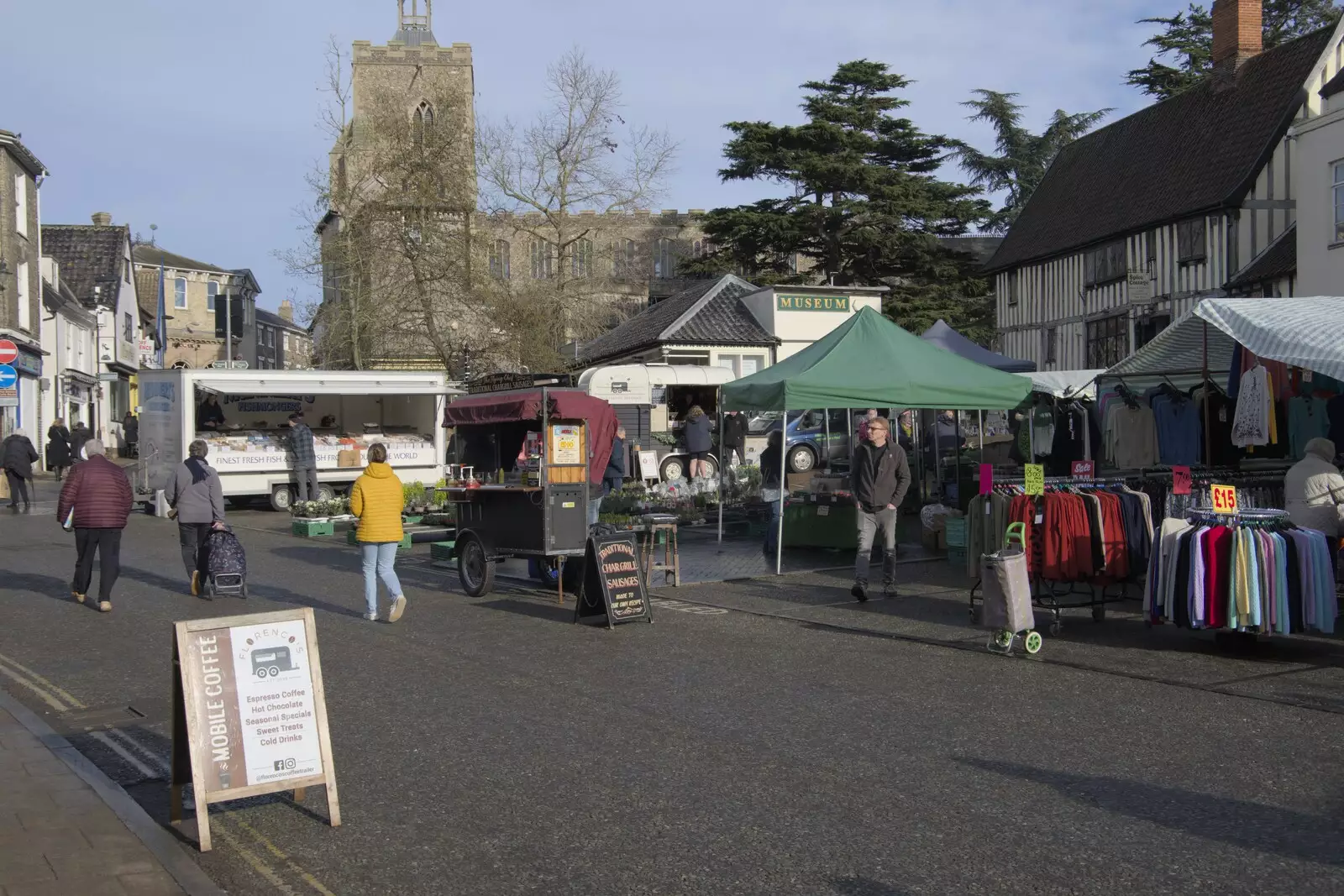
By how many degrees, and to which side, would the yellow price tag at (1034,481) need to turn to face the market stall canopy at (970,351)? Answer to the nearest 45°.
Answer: approximately 180°

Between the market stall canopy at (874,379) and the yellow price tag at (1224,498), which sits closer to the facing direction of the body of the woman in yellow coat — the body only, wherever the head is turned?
the market stall canopy

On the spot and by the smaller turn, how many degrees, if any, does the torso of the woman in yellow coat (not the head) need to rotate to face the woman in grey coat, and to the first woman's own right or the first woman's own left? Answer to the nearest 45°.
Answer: approximately 45° to the first woman's own left

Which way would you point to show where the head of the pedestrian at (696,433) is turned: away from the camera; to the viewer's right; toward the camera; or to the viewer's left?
away from the camera

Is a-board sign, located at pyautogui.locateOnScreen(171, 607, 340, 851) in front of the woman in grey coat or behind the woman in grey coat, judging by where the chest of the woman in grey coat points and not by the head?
behind

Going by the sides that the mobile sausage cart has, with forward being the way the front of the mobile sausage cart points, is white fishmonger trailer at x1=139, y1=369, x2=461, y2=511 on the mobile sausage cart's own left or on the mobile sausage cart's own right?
on the mobile sausage cart's own right

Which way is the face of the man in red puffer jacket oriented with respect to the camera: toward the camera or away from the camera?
away from the camera

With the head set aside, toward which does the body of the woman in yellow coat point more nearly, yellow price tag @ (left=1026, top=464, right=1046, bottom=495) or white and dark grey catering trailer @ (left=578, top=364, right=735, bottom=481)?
the white and dark grey catering trailer

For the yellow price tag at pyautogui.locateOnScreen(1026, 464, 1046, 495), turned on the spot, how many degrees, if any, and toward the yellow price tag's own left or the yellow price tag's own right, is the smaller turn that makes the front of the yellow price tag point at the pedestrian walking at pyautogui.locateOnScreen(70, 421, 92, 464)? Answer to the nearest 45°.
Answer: approximately 135° to the yellow price tag's own right
